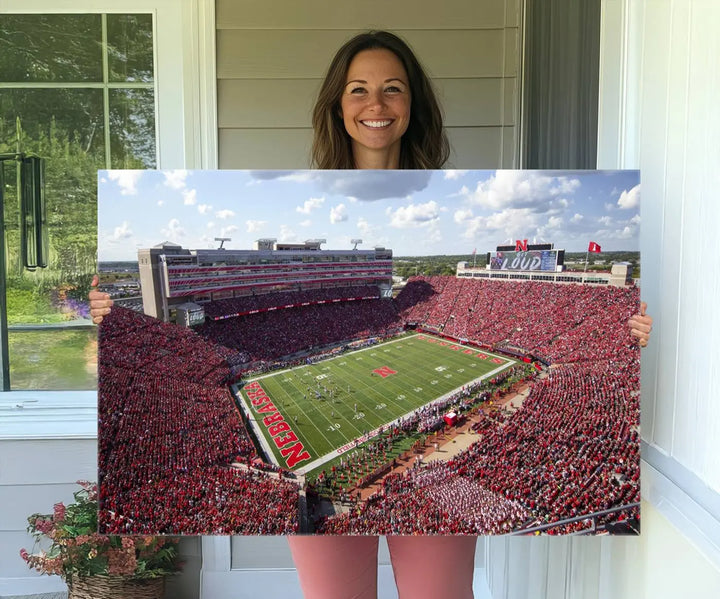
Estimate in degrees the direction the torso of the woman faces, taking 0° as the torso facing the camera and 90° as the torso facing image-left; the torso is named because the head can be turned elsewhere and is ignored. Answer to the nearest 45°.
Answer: approximately 0°
